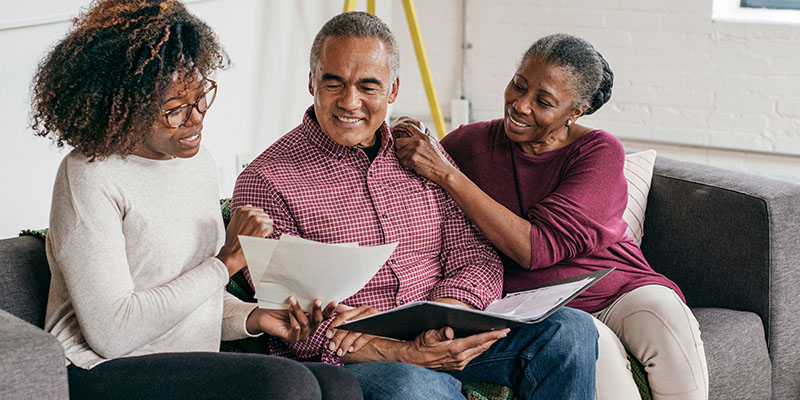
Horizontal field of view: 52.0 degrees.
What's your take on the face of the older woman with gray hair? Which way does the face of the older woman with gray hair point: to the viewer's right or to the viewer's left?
to the viewer's left

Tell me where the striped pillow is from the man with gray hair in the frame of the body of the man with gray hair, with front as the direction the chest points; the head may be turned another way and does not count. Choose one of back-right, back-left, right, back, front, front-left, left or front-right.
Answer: back-left

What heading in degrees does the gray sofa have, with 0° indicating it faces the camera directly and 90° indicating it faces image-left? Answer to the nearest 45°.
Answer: approximately 0°

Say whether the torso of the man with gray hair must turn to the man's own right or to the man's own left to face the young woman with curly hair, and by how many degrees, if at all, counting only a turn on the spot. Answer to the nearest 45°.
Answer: approximately 45° to the man's own right
